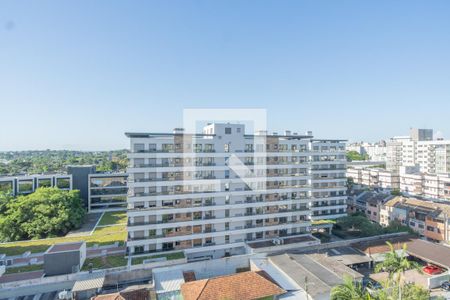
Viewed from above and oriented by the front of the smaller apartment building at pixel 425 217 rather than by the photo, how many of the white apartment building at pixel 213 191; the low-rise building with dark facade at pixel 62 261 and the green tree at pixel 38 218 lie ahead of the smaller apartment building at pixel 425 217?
3

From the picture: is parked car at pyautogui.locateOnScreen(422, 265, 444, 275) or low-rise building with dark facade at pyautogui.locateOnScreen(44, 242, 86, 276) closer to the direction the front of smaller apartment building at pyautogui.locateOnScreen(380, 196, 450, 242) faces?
the low-rise building with dark facade

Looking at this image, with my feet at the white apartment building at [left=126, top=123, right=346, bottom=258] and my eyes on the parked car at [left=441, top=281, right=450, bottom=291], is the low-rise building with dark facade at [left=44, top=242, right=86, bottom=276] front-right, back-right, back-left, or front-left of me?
back-right

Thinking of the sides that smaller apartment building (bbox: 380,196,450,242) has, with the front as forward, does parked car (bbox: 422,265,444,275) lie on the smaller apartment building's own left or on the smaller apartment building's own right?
on the smaller apartment building's own left

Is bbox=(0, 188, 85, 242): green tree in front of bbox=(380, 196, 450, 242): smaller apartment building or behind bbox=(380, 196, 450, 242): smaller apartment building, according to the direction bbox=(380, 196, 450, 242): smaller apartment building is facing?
in front

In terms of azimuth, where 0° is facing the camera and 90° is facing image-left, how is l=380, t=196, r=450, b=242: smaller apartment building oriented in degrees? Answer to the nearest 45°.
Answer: approximately 45°

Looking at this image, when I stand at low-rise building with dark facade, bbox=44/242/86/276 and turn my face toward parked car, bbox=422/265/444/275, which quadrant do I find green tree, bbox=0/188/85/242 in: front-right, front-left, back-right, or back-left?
back-left

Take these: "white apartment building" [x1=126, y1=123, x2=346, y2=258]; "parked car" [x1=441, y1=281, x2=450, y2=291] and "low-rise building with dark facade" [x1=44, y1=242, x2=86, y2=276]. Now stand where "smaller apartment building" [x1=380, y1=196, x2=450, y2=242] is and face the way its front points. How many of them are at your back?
0

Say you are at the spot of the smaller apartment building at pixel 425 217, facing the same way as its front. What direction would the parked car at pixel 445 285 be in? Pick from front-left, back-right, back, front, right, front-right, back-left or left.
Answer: front-left

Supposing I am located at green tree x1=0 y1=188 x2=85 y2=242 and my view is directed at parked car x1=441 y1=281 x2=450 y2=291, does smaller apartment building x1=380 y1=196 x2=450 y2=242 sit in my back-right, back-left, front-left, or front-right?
front-left

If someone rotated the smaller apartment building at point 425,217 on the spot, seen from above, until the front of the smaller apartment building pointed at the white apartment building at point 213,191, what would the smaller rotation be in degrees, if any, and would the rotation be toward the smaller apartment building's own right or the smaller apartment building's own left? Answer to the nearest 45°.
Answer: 0° — it already faces it

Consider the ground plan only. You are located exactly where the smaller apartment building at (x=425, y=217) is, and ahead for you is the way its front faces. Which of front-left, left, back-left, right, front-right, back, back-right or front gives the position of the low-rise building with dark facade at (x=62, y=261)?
front

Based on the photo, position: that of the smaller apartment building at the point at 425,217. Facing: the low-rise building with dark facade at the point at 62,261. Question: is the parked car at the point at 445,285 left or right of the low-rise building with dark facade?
left
